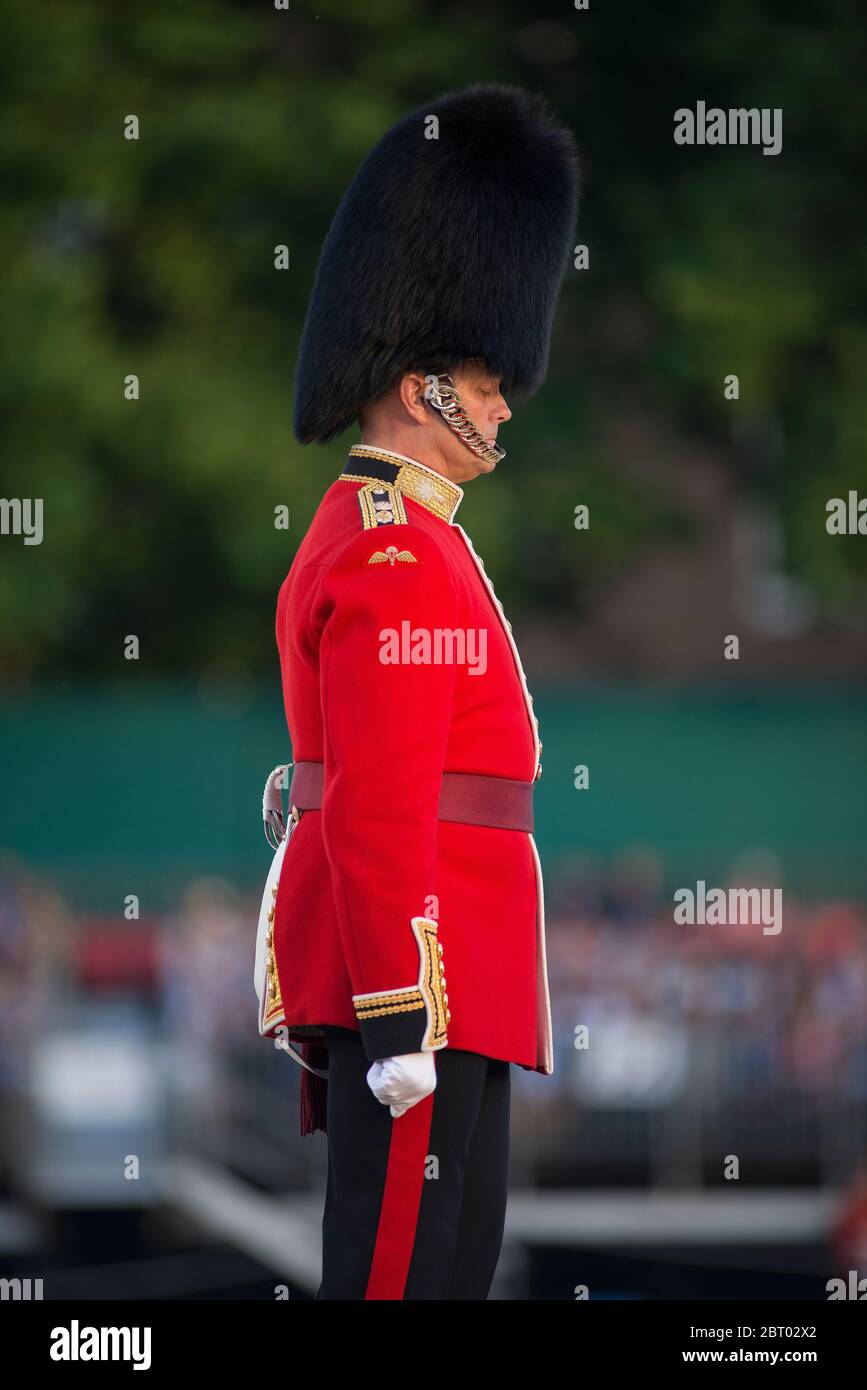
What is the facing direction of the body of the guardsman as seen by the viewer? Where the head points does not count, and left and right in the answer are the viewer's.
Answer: facing to the right of the viewer

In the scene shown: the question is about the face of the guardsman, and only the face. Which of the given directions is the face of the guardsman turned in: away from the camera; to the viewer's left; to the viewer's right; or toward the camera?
to the viewer's right
